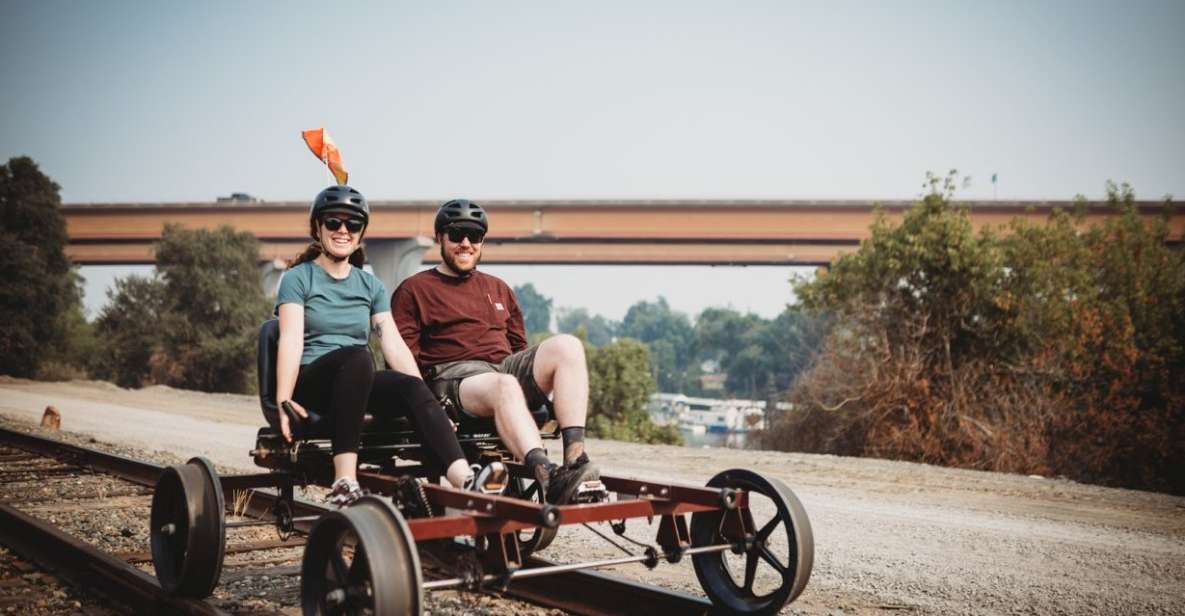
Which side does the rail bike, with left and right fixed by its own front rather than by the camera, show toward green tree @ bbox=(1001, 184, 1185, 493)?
left

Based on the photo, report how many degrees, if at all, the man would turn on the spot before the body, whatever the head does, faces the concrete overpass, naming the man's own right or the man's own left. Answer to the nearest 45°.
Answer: approximately 135° to the man's own left

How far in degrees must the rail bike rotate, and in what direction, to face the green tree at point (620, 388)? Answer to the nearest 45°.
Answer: approximately 135° to its left

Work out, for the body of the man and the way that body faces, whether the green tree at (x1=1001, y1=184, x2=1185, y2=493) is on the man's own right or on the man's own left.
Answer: on the man's own left

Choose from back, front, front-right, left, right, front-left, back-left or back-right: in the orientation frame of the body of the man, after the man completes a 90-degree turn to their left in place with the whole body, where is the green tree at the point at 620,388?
front-left

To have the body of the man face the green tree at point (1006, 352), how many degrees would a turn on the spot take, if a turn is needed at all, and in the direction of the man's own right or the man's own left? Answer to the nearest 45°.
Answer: approximately 90° to the man's own left

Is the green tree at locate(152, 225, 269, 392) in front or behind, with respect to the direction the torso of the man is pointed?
behind

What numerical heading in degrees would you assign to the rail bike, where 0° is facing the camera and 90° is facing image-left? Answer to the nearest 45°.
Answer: approximately 315°
